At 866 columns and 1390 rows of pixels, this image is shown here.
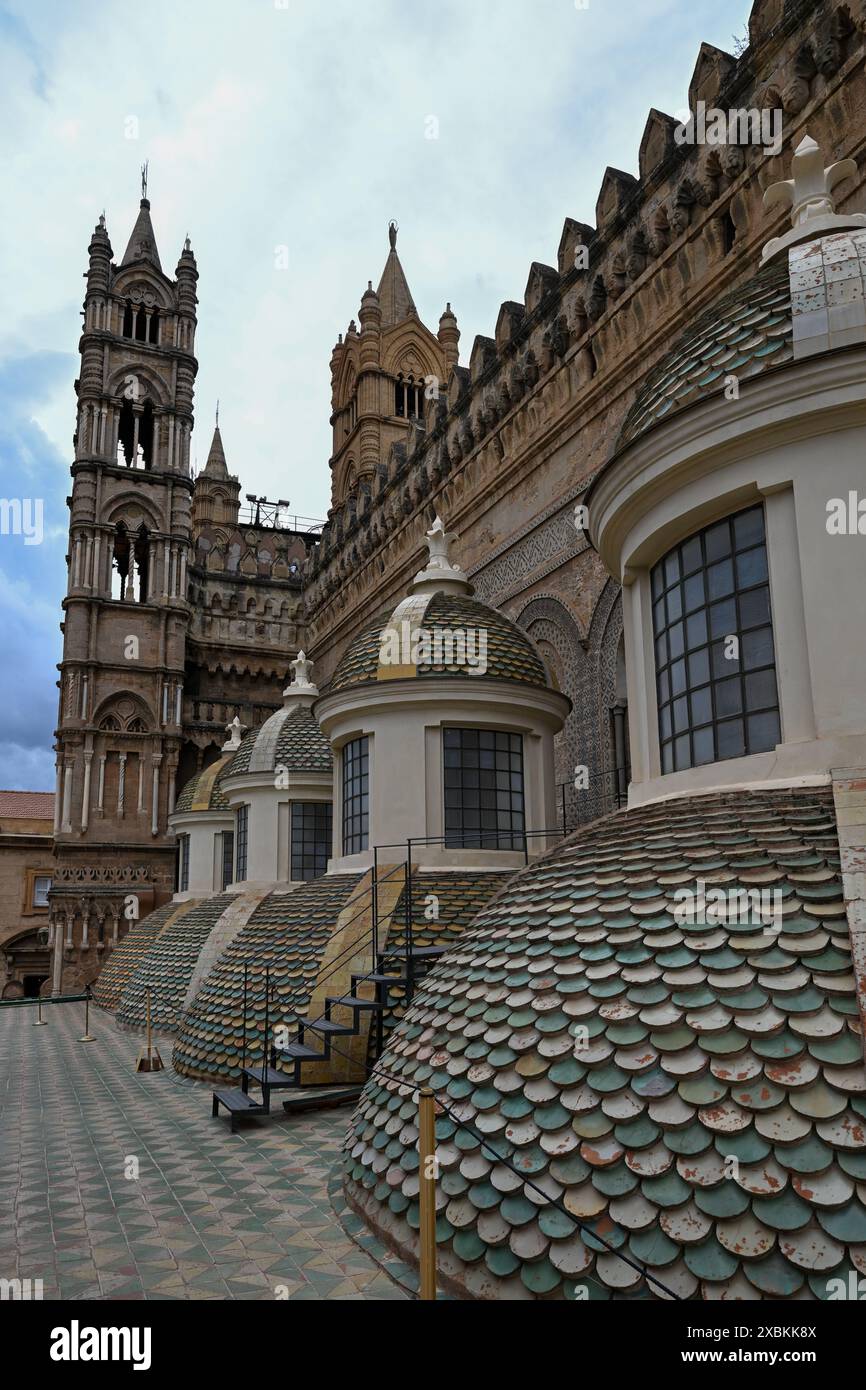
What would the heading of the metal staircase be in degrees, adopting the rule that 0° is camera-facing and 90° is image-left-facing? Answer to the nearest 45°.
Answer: approximately 90°
